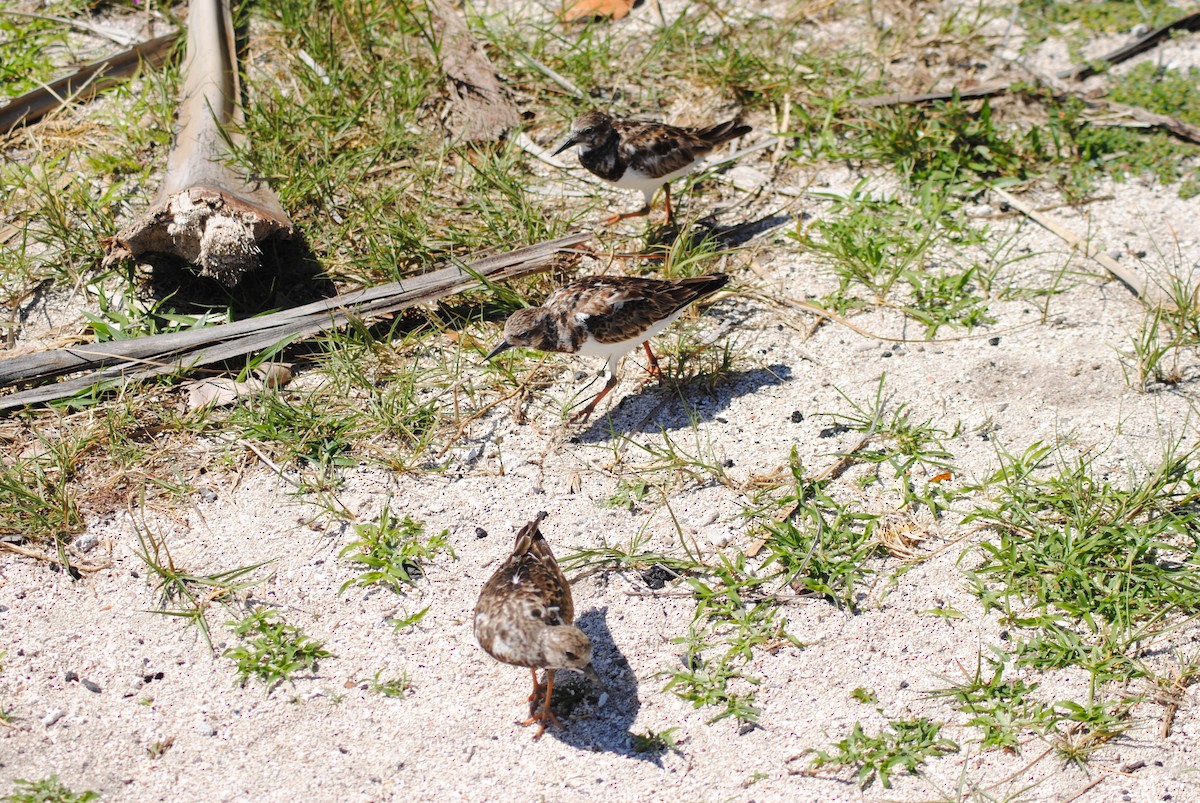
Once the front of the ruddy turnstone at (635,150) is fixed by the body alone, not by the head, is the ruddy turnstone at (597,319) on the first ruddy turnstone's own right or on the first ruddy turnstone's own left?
on the first ruddy turnstone's own left

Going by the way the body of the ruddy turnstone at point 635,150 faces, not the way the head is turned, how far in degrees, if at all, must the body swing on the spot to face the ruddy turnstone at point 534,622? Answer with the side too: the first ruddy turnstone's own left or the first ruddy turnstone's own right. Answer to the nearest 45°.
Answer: approximately 90° to the first ruddy turnstone's own left

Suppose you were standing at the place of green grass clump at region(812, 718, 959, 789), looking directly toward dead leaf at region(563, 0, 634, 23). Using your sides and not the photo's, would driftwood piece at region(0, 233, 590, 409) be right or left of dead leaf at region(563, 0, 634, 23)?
left

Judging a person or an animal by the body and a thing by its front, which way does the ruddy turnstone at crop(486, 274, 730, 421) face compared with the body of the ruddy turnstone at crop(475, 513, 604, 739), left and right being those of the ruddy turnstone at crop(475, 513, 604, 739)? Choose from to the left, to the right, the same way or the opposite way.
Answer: to the right

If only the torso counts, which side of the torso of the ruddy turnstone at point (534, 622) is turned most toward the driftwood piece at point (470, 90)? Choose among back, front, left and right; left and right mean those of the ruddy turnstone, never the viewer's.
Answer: back

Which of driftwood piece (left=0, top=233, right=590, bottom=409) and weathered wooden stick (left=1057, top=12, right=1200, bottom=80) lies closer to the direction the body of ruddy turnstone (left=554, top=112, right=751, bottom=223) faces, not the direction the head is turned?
the driftwood piece

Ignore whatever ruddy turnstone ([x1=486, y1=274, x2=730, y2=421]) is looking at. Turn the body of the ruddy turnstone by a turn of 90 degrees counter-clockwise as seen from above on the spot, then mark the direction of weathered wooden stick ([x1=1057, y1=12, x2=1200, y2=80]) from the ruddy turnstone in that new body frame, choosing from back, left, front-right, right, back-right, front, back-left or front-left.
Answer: back-left

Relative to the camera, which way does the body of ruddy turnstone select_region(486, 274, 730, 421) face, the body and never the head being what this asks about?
to the viewer's left

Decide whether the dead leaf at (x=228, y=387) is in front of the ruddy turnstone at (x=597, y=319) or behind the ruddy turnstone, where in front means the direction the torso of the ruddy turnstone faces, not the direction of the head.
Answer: in front

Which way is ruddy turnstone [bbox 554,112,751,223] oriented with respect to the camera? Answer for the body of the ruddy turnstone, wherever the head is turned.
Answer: to the viewer's left

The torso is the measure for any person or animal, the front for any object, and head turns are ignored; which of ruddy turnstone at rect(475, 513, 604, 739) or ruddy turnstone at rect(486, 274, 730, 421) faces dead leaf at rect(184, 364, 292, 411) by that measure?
ruddy turnstone at rect(486, 274, 730, 421)

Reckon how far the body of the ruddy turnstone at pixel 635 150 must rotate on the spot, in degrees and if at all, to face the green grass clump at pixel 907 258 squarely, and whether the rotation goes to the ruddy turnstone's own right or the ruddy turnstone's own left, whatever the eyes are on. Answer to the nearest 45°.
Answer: approximately 180°

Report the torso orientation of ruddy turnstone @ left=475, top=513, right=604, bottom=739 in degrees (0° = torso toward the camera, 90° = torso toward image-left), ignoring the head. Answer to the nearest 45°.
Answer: approximately 0°
